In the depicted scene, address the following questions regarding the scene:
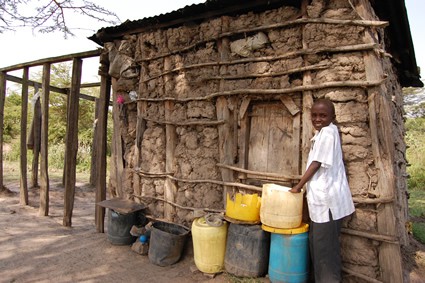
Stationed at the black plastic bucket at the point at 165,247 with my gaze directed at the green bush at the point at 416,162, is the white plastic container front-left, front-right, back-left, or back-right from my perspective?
front-right

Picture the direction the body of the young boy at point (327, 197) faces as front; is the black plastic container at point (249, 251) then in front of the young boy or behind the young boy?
in front

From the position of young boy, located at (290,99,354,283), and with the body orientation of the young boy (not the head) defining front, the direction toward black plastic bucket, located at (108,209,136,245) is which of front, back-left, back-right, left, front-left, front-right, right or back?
front

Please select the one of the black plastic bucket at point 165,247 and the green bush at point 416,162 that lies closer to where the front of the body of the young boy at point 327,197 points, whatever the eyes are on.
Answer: the black plastic bucket

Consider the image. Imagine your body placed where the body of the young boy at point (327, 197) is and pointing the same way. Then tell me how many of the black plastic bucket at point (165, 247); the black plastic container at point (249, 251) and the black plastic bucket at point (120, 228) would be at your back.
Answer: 0
